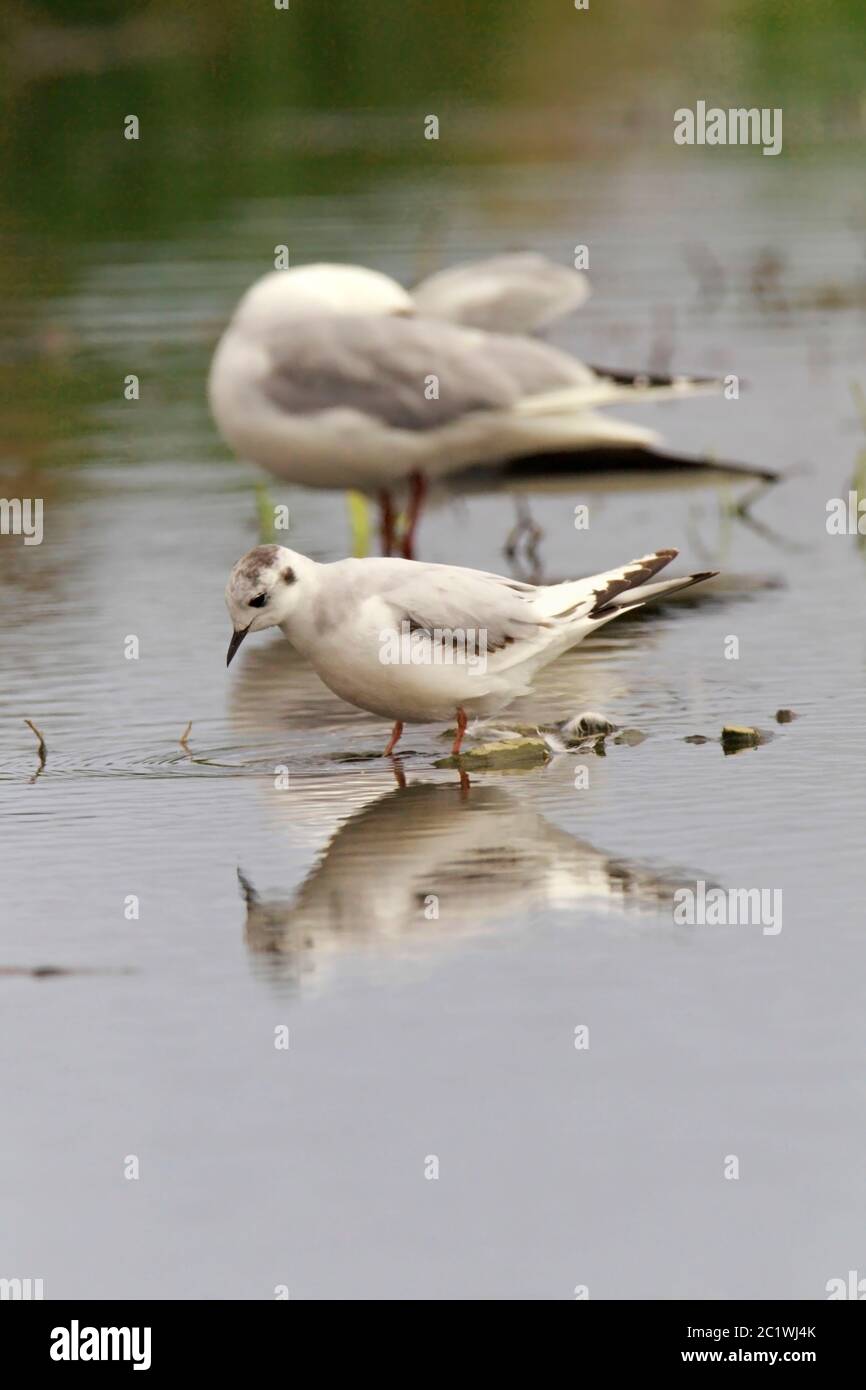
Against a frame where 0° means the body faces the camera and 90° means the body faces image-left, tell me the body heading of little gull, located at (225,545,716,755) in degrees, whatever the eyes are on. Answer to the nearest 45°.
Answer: approximately 90°

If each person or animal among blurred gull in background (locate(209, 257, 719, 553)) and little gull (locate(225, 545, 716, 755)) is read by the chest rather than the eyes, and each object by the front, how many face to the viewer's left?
2

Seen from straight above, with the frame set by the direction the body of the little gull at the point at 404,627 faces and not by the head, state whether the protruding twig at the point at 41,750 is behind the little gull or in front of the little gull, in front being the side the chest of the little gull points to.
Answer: in front

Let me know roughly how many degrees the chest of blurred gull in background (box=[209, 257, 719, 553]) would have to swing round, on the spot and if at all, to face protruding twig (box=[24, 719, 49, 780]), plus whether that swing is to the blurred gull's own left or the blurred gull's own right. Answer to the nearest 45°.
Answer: approximately 90° to the blurred gull's own left

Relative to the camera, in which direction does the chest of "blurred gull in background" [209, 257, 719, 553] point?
to the viewer's left

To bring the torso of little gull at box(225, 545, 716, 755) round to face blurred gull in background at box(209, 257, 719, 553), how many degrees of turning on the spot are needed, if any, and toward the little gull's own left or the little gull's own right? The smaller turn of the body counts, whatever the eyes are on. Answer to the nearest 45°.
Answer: approximately 90° to the little gull's own right

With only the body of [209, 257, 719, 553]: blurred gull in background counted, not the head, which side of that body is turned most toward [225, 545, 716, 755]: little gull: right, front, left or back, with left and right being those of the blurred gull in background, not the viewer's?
left
